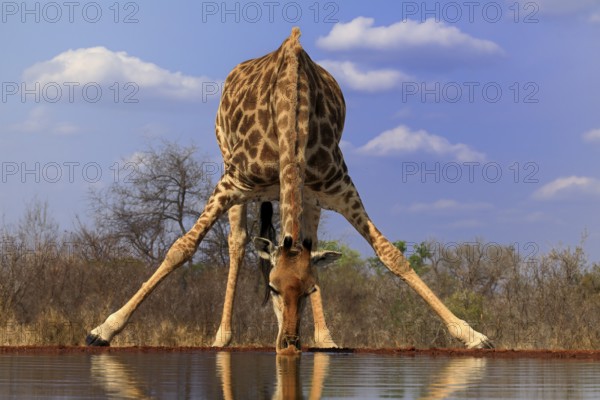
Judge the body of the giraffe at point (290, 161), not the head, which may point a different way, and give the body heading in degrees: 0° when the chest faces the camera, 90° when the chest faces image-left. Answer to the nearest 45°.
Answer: approximately 0°
